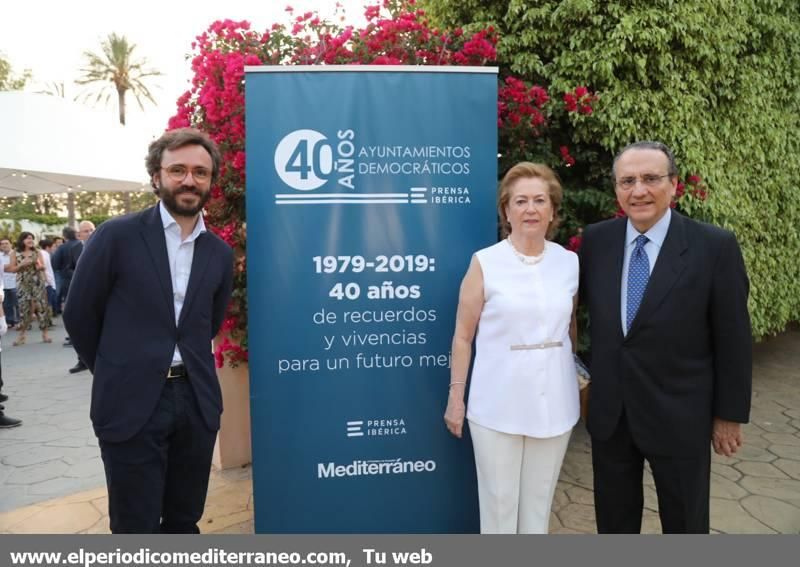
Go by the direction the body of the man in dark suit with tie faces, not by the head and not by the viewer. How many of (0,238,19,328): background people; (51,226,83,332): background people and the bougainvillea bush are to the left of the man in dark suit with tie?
0

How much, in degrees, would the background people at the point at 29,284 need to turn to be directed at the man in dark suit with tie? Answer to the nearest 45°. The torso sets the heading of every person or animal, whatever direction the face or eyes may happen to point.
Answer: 0° — they already face them

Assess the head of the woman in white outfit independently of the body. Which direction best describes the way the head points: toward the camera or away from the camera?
toward the camera

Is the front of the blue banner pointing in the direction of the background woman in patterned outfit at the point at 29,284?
no

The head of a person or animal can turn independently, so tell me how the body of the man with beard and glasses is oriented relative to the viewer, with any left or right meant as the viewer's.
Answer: facing the viewer and to the right of the viewer

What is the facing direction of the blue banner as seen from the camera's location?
facing the viewer

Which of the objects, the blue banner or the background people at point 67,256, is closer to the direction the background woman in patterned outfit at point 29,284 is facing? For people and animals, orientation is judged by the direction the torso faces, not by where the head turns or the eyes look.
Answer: the blue banner

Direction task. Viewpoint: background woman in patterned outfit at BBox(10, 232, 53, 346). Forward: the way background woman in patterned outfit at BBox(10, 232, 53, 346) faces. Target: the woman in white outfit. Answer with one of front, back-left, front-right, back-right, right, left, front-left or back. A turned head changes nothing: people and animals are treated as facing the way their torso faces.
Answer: front

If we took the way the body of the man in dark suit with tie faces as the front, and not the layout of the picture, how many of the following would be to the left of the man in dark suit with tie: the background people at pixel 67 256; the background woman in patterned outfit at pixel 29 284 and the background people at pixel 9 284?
0

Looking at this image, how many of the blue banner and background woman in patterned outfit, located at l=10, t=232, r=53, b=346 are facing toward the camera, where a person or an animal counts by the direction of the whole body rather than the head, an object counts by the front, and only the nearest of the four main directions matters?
2

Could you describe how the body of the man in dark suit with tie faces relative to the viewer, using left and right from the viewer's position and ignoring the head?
facing the viewer and to the left of the viewer

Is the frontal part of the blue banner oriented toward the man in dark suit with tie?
no
